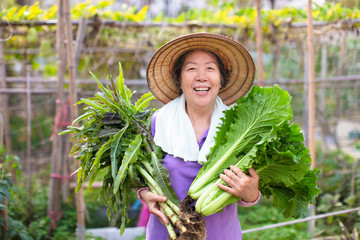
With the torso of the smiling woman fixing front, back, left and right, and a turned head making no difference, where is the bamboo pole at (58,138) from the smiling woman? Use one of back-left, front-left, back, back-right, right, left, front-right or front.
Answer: back-right

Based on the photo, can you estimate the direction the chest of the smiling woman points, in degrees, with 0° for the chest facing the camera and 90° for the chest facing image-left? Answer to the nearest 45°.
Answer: approximately 0°

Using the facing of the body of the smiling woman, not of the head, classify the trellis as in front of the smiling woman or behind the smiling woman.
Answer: behind
